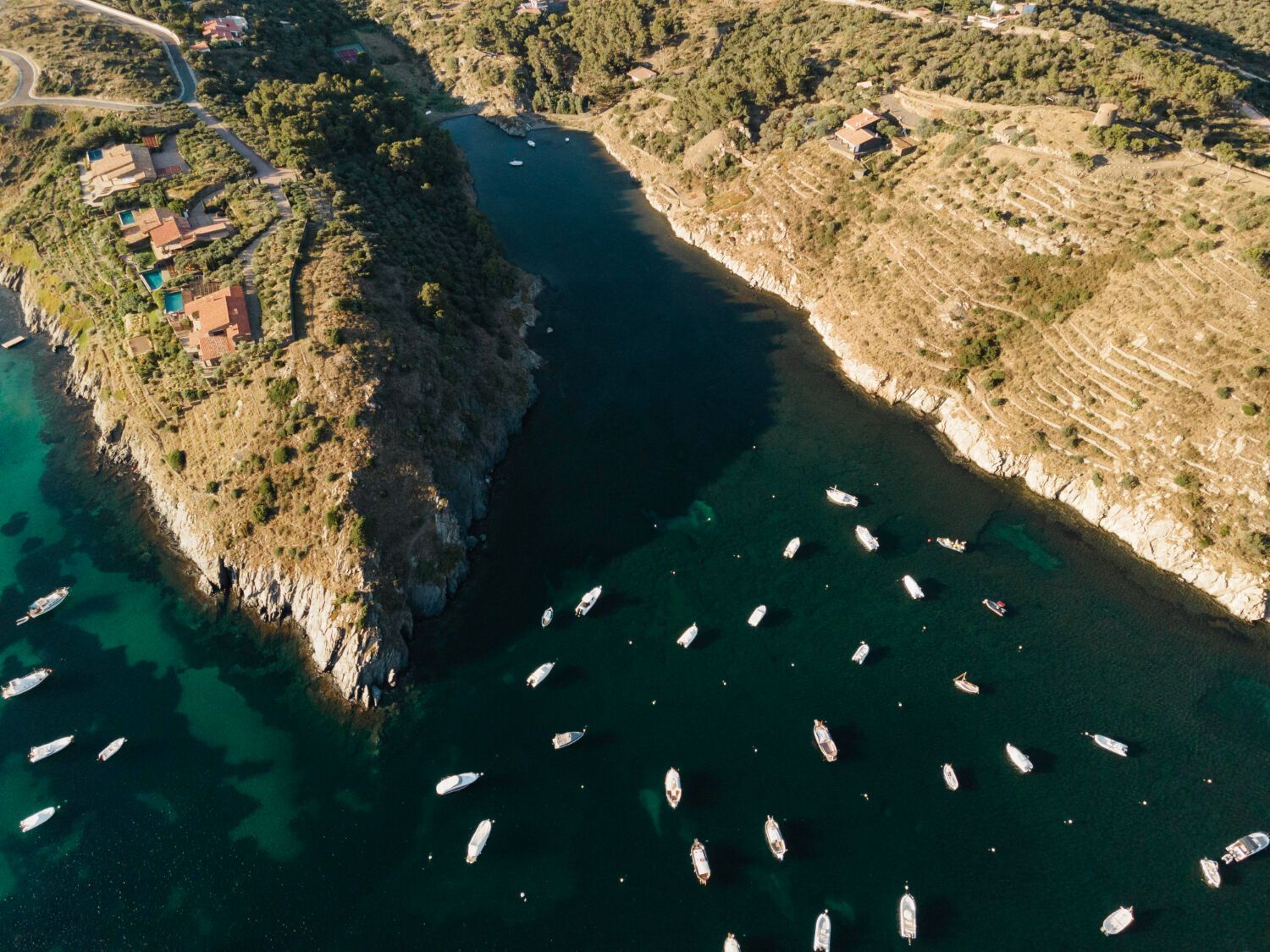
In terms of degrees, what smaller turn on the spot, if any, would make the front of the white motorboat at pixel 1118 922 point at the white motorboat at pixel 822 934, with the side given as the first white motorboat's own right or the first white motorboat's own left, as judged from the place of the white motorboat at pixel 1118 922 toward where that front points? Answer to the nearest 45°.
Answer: approximately 180°

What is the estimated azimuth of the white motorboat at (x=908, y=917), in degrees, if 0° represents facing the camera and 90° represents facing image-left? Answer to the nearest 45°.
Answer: approximately 180°

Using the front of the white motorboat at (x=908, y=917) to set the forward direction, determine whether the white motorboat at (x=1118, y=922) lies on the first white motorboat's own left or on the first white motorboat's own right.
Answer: on the first white motorboat's own right

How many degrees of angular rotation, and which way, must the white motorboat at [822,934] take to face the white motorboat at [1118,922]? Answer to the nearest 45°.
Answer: approximately 90° to its right

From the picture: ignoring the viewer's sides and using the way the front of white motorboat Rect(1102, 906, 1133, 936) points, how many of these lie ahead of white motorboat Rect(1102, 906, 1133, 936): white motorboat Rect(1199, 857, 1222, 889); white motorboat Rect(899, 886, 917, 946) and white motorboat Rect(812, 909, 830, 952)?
1

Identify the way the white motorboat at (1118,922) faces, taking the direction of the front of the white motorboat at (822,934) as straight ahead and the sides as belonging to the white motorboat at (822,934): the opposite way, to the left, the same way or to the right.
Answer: to the right

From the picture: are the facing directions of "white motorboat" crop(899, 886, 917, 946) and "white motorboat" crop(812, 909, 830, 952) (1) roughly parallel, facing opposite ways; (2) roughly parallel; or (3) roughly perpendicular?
roughly parallel

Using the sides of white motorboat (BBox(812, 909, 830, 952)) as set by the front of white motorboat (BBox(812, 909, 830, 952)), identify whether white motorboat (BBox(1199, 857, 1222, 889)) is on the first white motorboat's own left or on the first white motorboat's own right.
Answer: on the first white motorboat's own right

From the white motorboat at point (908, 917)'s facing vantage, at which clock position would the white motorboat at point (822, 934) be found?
the white motorboat at point (822, 934) is roughly at 8 o'clock from the white motorboat at point (908, 917).

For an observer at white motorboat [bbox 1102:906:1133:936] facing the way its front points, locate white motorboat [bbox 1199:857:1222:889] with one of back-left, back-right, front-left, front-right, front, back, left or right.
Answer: front

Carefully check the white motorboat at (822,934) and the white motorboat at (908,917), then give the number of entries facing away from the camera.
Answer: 2

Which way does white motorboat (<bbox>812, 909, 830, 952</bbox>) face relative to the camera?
away from the camera
